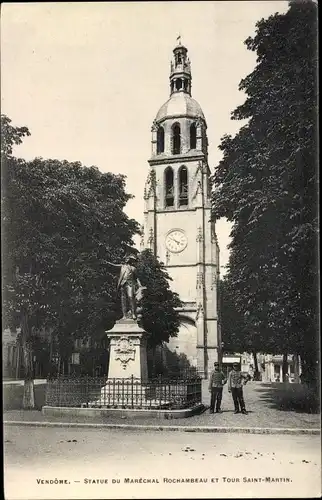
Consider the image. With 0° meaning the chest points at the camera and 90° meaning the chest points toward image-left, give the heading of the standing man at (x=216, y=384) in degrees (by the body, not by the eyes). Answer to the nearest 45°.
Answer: approximately 0°

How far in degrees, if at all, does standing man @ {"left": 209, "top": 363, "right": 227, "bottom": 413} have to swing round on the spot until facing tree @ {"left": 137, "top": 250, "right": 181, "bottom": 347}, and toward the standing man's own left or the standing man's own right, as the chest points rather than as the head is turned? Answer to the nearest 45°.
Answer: approximately 180°

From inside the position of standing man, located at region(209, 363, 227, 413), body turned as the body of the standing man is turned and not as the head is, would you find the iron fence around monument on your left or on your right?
on your right

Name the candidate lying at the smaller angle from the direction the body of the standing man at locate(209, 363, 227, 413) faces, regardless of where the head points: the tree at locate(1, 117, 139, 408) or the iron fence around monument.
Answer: the iron fence around monument
